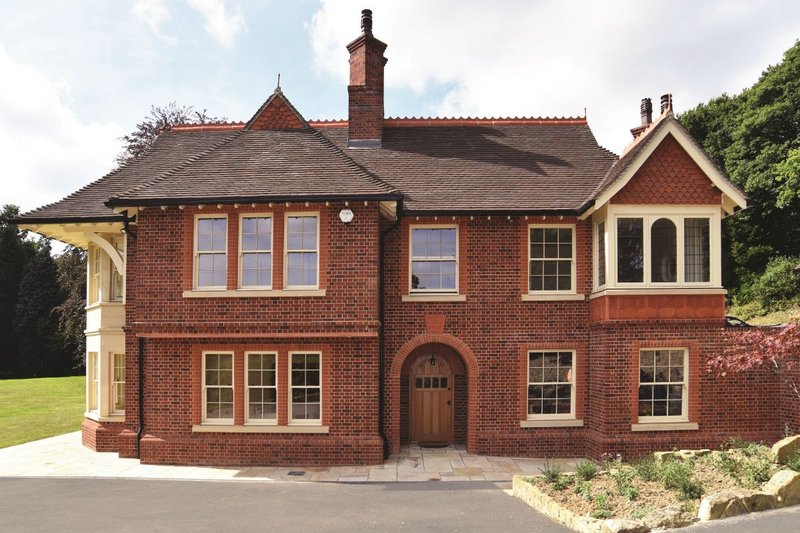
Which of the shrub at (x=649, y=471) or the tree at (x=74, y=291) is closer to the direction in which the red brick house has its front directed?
the shrub

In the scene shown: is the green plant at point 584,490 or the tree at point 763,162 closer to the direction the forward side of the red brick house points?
the green plant

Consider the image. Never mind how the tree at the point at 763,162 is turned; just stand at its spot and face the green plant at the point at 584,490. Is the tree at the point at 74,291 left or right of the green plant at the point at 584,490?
right

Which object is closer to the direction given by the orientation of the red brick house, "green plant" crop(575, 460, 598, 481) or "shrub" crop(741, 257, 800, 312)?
the green plant

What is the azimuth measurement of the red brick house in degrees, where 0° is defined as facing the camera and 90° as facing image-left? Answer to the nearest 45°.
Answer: approximately 0°

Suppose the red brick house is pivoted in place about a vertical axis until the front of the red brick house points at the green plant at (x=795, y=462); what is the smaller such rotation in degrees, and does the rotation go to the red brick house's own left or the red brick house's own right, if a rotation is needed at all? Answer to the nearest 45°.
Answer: approximately 45° to the red brick house's own left

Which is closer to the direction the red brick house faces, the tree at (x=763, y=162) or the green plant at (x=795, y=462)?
the green plant

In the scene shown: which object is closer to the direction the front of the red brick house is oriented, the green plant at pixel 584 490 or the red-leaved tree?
the green plant
